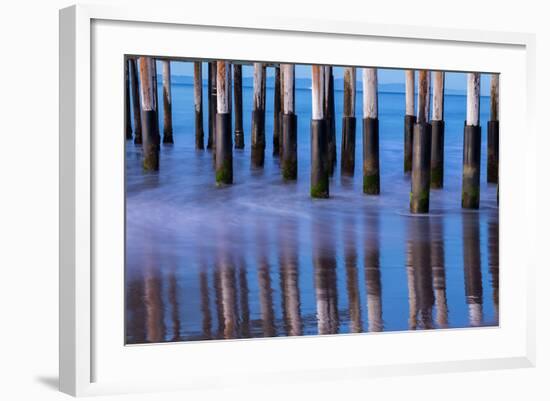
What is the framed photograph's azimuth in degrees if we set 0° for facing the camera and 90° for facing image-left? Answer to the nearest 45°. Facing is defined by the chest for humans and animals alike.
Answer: approximately 315°
